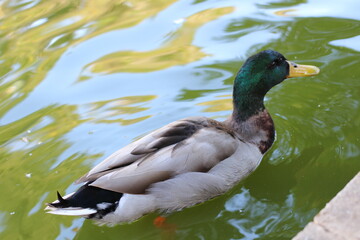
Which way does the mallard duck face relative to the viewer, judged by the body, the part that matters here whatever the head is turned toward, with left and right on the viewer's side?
facing away from the viewer and to the right of the viewer
